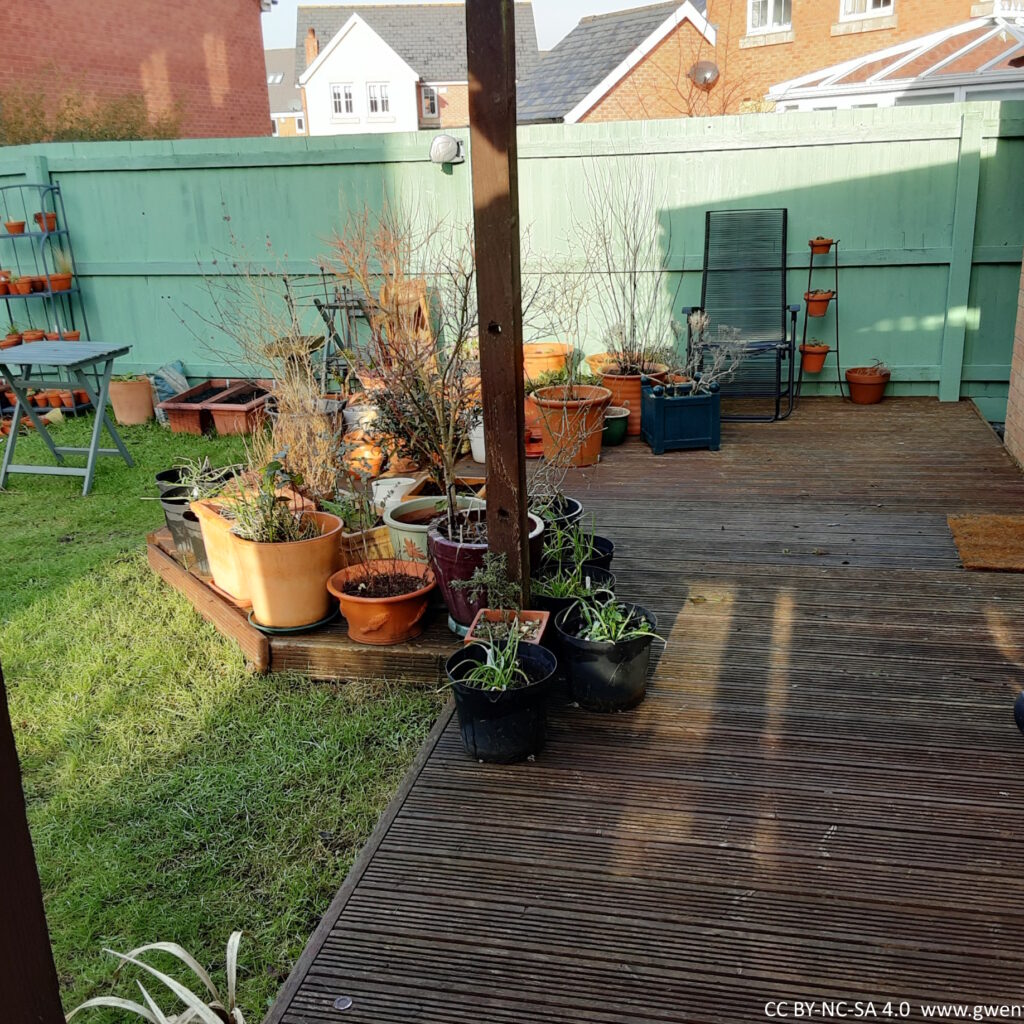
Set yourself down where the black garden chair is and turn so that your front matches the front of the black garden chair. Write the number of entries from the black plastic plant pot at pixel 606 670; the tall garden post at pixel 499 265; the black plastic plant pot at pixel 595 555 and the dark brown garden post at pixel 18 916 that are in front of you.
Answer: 4

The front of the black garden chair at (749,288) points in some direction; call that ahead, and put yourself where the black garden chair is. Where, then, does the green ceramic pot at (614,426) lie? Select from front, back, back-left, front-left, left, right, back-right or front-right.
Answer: front-right

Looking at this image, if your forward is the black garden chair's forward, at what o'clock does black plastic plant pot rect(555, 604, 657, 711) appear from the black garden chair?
The black plastic plant pot is roughly at 12 o'clock from the black garden chair.

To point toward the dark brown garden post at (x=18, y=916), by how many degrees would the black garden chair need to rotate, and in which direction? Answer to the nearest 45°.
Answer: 0° — it already faces it

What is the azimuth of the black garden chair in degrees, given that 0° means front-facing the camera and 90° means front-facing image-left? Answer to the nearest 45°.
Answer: approximately 0°

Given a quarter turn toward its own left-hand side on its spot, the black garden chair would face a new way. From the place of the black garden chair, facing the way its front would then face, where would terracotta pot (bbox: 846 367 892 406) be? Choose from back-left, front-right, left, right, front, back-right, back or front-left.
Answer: front

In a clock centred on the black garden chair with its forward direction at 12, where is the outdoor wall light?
The outdoor wall light is roughly at 3 o'clock from the black garden chair.
